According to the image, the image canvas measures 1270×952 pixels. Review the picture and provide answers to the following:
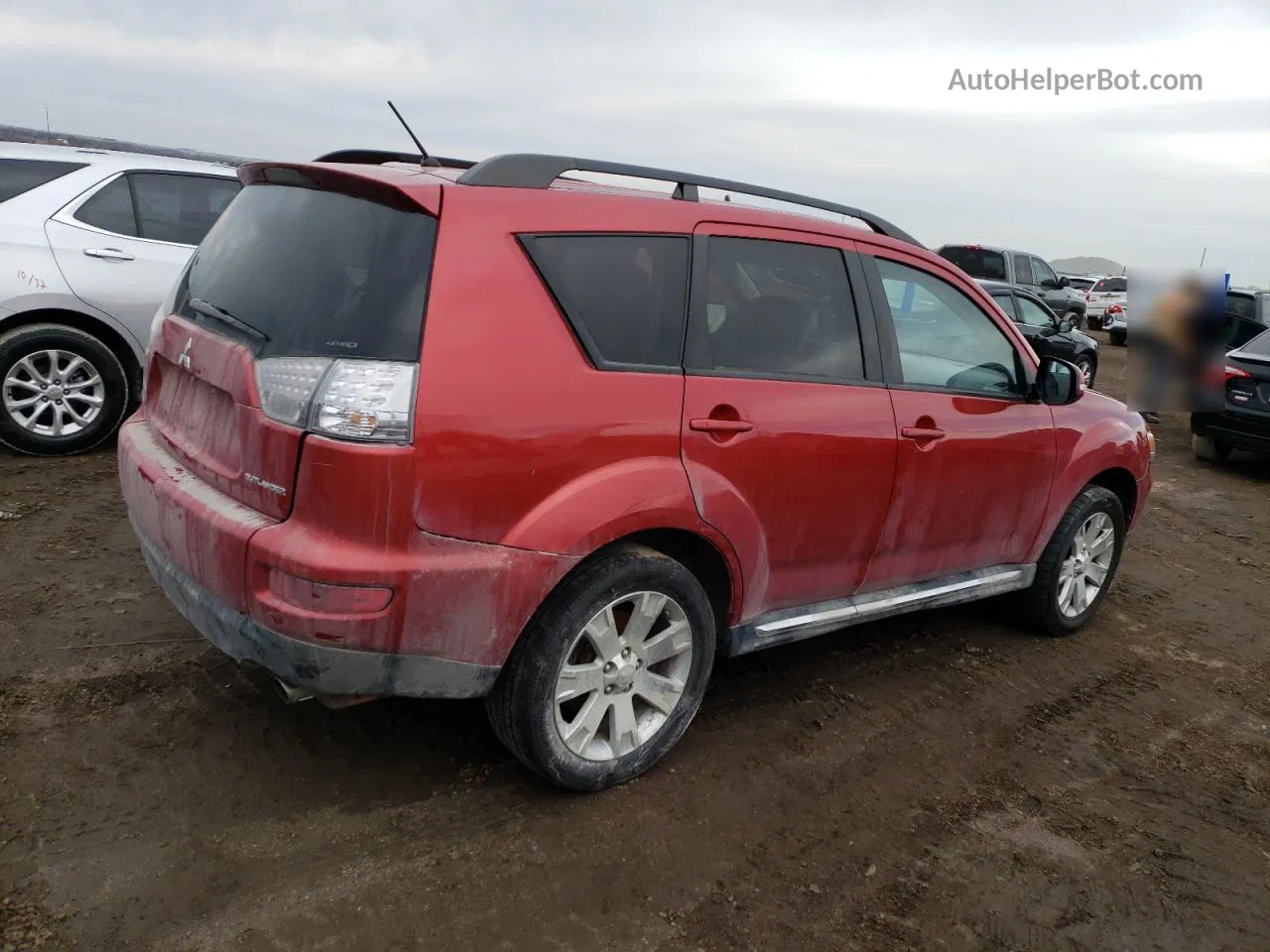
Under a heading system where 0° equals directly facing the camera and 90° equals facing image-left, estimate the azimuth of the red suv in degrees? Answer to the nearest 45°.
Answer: approximately 225°

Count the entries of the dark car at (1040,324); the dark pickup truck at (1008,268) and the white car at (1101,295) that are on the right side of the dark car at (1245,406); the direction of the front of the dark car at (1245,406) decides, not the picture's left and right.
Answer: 0

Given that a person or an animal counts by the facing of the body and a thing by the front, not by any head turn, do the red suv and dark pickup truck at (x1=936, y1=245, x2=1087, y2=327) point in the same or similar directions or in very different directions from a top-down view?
same or similar directions

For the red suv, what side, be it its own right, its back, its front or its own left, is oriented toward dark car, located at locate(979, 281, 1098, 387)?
front

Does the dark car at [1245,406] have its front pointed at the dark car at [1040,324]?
no

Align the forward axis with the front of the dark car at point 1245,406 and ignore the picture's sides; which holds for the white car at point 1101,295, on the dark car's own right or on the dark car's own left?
on the dark car's own left

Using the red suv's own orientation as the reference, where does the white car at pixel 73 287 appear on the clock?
The white car is roughly at 9 o'clock from the red suv.

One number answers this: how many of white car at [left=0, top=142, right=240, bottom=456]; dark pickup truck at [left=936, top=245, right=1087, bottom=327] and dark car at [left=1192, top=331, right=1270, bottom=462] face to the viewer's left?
0

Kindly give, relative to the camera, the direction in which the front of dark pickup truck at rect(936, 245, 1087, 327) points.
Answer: facing away from the viewer and to the right of the viewer

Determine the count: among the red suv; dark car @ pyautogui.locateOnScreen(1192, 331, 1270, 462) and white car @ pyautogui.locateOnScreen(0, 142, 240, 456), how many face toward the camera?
0
